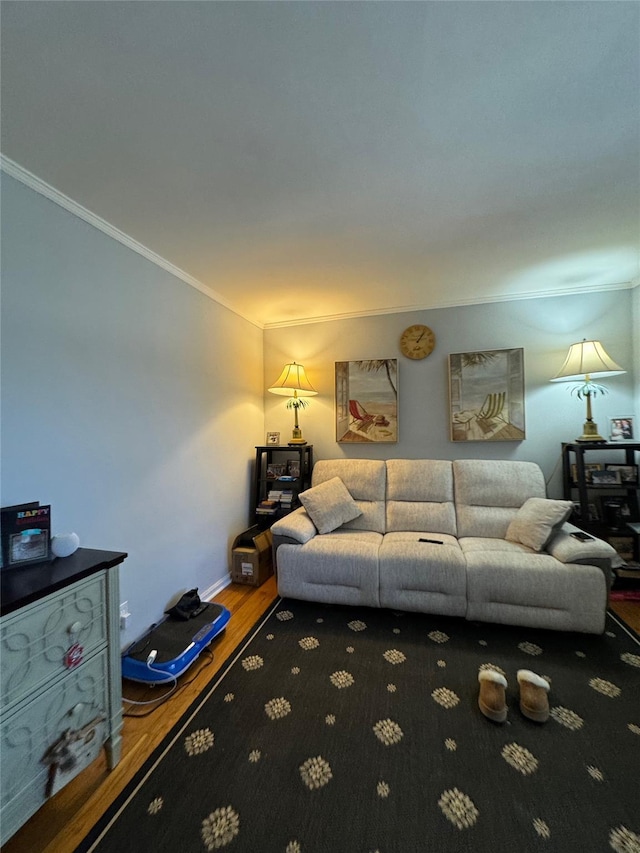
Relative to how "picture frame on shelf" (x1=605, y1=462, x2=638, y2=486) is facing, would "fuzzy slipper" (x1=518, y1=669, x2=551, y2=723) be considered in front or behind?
in front

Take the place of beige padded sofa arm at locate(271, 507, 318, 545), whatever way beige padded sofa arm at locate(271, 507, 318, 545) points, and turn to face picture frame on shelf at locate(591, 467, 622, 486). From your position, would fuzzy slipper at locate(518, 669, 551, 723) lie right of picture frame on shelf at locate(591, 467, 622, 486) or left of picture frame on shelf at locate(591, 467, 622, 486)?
right

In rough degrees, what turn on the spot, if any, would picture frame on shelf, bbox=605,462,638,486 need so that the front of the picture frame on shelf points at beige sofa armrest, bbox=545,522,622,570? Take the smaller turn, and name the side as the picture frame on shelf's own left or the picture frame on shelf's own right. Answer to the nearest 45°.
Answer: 0° — it already faces it

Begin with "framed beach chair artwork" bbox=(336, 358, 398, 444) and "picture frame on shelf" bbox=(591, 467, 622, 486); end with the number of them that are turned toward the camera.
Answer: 2

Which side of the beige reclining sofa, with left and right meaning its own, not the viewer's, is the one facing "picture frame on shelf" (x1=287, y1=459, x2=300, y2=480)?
right

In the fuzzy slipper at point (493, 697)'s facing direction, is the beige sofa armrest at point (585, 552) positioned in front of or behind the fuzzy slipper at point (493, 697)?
behind

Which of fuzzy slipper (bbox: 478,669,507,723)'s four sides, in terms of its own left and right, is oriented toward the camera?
front

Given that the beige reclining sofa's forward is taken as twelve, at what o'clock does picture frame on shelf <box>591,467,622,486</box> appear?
The picture frame on shelf is roughly at 8 o'clock from the beige reclining sofa.

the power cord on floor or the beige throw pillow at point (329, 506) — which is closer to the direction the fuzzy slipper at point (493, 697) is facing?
the power cord on floor

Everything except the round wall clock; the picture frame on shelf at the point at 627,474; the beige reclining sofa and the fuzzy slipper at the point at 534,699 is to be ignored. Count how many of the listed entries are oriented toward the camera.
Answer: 4

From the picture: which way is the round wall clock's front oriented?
toward the camera

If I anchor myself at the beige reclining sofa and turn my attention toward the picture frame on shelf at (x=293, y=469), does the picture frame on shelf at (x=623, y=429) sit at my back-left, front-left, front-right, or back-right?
back-right

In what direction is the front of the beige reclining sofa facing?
toward the camera
